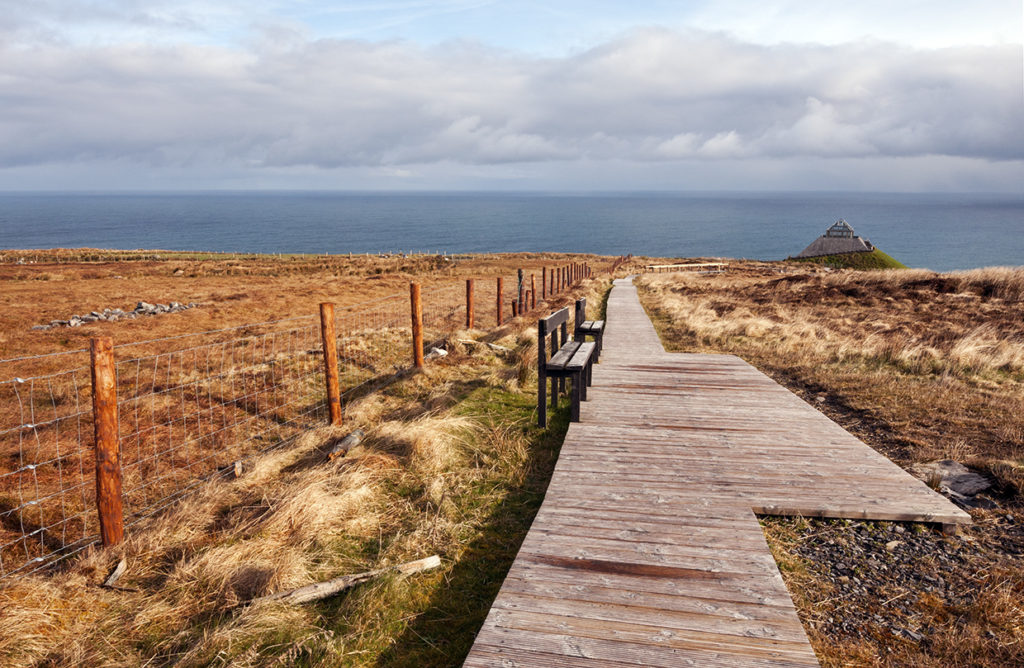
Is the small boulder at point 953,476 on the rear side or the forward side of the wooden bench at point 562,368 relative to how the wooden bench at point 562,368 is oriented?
on the forward side

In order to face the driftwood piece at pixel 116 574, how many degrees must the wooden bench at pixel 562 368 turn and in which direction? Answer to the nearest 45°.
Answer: approximately 135° to its right

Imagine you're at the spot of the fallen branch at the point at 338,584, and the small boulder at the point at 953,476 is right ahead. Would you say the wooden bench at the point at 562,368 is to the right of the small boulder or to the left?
left

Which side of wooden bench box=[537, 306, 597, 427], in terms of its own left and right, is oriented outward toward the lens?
right

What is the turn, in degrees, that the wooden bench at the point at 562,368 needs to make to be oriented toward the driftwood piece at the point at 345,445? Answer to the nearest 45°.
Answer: approximately 180°

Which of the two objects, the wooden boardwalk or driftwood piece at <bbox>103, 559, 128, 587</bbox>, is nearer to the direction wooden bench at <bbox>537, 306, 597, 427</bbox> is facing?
the wooden boardwalk

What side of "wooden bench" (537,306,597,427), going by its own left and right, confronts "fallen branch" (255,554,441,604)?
right

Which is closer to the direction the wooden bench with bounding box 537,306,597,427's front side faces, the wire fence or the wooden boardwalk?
the wooden boardwalk
